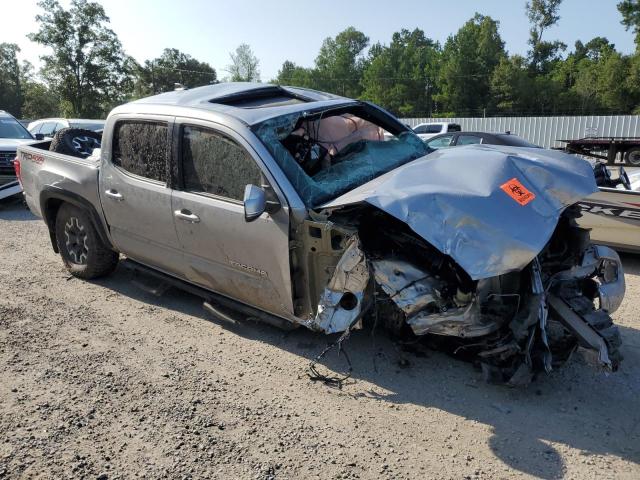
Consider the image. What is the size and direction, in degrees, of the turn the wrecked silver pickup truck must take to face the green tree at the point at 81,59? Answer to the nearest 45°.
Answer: approximately 180°

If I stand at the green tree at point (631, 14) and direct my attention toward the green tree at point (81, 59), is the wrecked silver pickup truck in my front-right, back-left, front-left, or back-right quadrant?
front-left

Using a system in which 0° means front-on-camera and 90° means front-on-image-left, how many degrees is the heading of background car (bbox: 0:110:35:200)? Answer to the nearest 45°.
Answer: approximately 315°

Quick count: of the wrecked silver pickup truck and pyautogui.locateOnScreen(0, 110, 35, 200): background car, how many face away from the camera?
0

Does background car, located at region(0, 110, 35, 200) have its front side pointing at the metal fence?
no

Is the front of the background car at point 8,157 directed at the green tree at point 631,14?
no

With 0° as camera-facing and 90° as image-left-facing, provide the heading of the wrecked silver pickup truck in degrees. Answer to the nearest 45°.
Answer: approximately 315°

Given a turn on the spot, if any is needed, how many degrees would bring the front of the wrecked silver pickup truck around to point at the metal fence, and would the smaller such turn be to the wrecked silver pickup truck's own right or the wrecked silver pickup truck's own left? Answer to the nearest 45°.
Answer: approximately 90° to the wrecked silver pickup truck's own left

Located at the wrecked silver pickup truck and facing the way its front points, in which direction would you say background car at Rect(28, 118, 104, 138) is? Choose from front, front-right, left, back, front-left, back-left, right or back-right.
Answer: back

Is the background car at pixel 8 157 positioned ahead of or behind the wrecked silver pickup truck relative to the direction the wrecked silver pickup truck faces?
behind

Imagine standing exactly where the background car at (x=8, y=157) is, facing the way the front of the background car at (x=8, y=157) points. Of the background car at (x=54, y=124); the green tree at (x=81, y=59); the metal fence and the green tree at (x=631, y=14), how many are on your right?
0

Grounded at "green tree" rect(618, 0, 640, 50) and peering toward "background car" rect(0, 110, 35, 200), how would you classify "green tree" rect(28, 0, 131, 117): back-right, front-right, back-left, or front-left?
front-right

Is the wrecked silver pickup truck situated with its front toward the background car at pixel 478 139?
no
